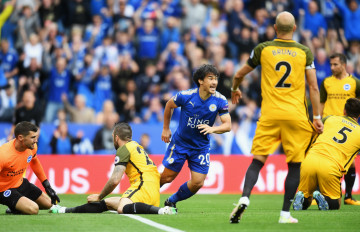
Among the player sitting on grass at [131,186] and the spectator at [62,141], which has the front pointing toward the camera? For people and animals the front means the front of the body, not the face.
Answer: the spectator

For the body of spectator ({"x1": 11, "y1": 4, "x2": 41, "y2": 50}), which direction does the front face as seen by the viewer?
toward the camera

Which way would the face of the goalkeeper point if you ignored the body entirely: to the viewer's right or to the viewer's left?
to the viewer's right

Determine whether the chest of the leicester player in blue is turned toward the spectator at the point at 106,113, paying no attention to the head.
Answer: no

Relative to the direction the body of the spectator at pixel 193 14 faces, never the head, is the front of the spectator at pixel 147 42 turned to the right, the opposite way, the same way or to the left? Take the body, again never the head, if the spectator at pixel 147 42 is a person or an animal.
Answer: the same way

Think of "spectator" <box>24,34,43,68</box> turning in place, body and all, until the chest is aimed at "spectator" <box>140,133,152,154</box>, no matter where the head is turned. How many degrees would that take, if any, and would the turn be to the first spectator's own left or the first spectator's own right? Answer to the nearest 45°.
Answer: approximately 45° to the first spectator's own left

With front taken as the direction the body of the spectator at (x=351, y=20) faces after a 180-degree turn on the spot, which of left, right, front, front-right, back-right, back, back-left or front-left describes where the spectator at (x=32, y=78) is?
back-left

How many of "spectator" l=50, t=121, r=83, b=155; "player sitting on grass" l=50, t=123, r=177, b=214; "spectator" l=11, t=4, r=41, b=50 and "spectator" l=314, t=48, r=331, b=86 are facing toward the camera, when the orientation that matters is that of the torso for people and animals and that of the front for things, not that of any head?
3

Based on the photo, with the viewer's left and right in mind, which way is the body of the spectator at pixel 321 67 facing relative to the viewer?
facing the viewer

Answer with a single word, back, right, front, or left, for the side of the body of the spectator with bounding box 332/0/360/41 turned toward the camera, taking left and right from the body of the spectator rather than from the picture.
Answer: front

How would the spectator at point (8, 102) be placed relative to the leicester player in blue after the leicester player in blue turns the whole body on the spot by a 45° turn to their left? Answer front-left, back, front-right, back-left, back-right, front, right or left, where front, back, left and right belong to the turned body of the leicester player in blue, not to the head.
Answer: back-left

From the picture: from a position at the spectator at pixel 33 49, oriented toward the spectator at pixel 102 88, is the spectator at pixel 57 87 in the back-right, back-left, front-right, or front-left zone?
front-right

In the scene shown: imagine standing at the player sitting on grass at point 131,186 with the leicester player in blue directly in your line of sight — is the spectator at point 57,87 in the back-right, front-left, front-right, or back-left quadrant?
front-left

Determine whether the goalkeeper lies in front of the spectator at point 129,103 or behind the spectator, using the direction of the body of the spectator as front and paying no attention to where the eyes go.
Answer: in front

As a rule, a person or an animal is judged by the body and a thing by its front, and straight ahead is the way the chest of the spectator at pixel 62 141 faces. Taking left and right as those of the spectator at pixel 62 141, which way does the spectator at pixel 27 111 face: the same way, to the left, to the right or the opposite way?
the same way

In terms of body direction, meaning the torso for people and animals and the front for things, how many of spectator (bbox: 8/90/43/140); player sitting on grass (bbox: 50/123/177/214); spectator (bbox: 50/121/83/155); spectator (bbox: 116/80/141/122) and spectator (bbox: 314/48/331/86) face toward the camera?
4

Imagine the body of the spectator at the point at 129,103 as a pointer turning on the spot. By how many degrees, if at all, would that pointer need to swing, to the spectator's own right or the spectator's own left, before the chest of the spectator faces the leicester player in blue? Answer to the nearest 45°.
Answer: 0° — they already face them

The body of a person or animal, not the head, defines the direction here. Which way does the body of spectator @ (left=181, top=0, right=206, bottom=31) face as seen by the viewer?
toward the camera

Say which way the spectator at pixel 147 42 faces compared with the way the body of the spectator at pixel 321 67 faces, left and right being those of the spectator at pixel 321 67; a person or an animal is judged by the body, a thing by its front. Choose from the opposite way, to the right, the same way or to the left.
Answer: the same way

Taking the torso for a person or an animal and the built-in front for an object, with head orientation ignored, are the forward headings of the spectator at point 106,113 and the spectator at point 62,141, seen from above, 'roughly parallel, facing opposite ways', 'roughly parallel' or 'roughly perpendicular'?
roughly parallel

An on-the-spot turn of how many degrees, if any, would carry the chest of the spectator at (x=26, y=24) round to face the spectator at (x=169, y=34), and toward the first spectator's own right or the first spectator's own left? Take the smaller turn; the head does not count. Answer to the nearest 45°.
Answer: approximately 90° to the first spectator's own left

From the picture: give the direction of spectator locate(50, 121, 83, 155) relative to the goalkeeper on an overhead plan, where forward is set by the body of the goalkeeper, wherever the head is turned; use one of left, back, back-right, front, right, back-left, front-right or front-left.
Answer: back-left

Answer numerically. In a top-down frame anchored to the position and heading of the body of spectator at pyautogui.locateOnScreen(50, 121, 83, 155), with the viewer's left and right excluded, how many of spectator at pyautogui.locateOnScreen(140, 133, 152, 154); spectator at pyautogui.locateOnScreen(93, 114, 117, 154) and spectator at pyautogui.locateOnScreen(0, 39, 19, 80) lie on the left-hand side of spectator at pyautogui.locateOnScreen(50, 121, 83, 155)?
2

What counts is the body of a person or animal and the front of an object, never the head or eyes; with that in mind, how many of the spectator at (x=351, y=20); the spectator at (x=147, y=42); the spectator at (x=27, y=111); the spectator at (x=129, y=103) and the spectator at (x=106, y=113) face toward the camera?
5

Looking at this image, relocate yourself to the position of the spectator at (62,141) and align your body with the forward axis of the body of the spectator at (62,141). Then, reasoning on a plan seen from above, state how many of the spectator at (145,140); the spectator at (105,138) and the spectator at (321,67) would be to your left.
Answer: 3
